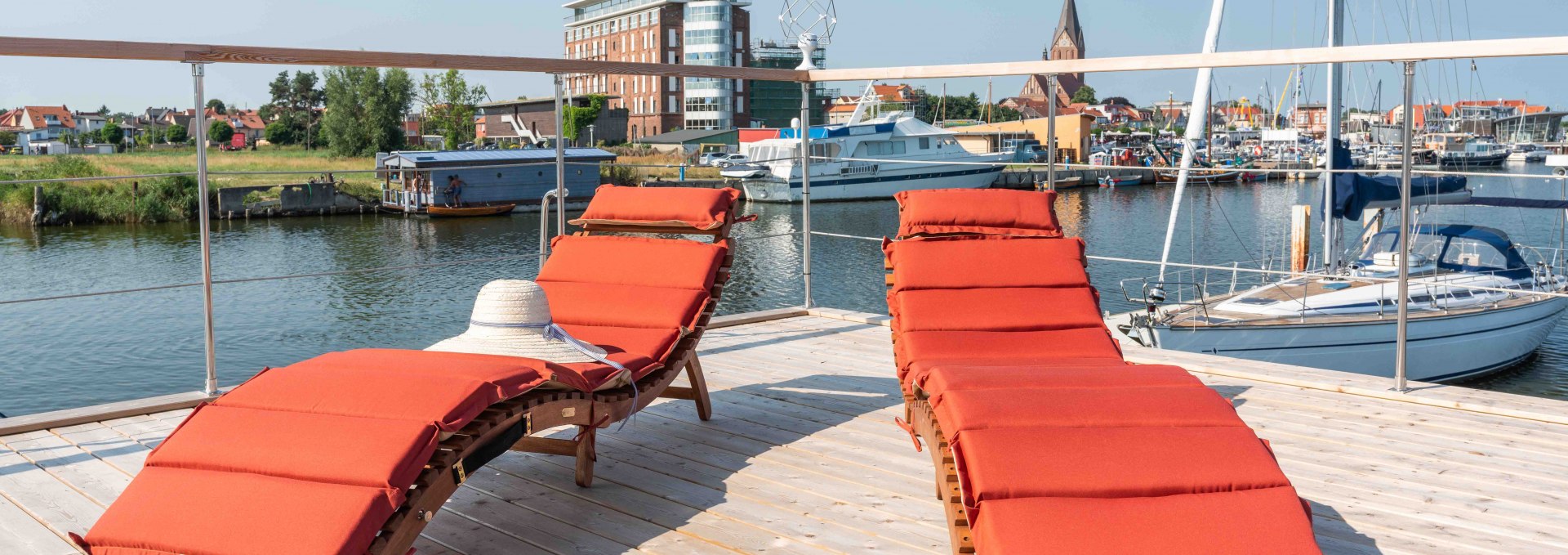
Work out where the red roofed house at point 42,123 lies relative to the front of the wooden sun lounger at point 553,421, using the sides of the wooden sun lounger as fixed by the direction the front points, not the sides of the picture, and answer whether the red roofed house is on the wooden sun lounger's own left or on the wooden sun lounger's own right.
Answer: on the wooden sun lounger's own right

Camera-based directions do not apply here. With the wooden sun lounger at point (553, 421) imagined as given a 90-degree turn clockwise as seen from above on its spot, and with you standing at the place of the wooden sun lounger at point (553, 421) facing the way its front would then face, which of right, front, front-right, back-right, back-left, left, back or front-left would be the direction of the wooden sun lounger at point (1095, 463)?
back

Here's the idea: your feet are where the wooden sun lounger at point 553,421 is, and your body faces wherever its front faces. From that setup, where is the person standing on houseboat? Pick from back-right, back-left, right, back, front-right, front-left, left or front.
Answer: back-right

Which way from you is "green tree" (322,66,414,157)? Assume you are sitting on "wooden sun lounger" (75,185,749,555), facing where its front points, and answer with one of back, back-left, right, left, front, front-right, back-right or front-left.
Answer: back-right

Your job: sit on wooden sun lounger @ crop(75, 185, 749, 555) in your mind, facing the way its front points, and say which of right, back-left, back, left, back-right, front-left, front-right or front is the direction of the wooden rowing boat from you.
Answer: back-right

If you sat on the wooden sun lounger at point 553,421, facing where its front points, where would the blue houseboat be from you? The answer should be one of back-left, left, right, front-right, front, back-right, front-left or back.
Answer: back-right

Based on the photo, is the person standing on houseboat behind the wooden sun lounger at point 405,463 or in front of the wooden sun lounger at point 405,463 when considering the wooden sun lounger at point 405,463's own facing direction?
behind

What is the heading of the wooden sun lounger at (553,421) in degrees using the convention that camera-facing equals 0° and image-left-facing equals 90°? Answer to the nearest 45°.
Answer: approximately 45°

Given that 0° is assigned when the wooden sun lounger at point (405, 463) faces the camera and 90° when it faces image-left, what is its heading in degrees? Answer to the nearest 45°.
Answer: approximately 45°

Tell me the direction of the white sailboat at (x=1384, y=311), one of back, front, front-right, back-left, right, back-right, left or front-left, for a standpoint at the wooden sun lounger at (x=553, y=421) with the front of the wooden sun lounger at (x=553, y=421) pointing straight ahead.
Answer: back

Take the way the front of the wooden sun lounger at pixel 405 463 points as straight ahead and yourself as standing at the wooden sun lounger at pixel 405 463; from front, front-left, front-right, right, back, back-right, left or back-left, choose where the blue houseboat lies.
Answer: back-right

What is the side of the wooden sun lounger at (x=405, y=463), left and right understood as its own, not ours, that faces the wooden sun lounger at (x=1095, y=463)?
left
